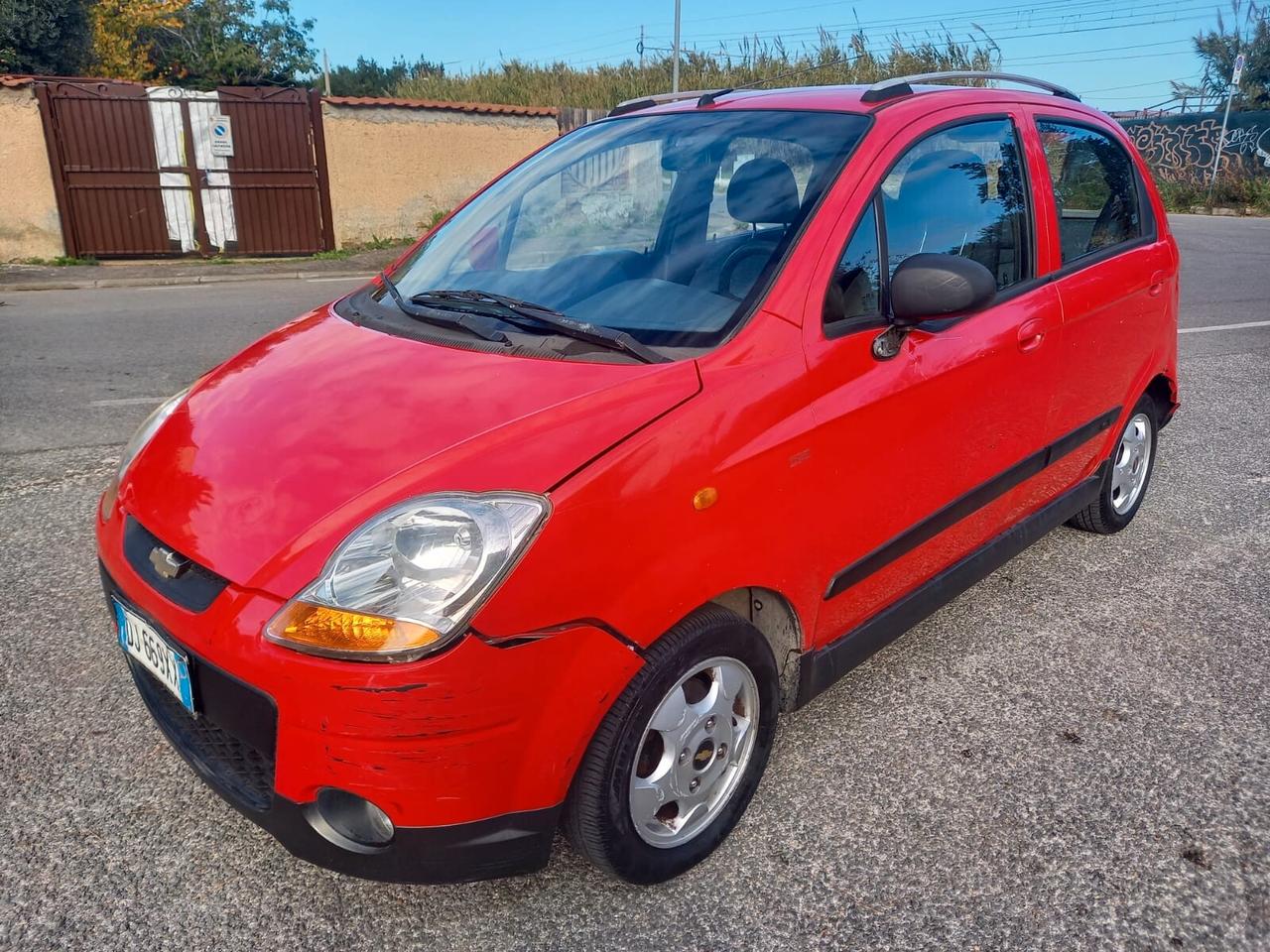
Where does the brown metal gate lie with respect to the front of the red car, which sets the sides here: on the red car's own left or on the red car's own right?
on the red car's own right

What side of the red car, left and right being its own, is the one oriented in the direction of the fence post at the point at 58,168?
right

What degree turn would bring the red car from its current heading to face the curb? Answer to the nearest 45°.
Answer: approximately 90° to its right

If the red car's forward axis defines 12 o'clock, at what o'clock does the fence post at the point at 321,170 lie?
The fence post is roughly at 4 o'clock from the red car.

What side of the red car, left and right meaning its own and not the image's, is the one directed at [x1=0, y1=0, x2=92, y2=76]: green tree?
right

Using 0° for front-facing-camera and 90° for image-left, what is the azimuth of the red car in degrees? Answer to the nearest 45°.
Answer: approximately 45°
